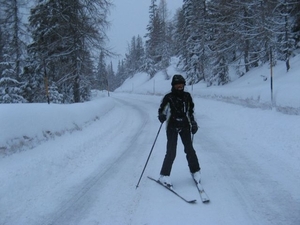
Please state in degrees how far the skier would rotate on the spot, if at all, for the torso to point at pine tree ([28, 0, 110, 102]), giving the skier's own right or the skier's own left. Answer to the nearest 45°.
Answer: approximately 135° to the skier's own right

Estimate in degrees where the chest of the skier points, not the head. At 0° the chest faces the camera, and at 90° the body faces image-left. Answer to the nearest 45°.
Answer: approximately 0°
